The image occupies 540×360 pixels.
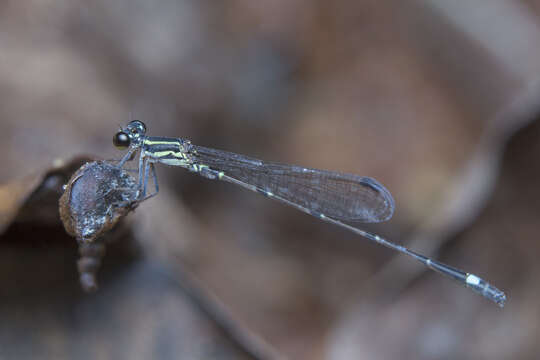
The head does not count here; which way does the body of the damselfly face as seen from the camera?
to the viewer's left
